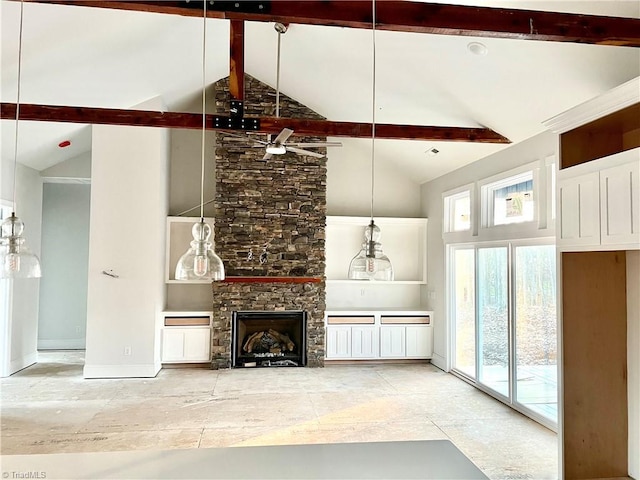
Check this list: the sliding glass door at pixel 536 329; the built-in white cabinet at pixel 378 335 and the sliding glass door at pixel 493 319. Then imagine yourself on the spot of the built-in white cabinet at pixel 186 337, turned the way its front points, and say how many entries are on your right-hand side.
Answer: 0

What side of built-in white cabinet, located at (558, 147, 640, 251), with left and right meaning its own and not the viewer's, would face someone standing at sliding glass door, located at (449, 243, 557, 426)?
right

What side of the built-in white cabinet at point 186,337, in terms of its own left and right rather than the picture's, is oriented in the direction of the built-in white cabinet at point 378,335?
left

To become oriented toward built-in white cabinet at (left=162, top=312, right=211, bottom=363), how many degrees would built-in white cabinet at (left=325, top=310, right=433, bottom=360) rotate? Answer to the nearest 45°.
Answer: approximately 90° to its right

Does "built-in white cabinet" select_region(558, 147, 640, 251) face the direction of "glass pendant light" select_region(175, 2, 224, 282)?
yes

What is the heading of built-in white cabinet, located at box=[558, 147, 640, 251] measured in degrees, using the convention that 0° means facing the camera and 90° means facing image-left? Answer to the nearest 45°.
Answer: approximately 45°

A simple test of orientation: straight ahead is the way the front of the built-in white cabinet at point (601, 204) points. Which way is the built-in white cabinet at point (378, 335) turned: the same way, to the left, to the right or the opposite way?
to the left

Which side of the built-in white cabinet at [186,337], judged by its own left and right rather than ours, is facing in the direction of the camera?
front

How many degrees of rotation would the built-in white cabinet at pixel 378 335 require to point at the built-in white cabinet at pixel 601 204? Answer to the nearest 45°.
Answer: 0° — it already faces it

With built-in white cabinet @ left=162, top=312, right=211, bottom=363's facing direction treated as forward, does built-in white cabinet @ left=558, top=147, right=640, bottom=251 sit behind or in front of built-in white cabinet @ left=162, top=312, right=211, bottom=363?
in front

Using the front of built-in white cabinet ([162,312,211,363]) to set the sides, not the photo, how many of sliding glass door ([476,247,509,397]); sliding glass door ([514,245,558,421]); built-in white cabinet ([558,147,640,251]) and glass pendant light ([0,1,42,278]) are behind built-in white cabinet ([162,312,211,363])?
0

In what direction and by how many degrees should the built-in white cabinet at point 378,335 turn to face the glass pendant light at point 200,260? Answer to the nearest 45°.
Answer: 0° — it already faces it

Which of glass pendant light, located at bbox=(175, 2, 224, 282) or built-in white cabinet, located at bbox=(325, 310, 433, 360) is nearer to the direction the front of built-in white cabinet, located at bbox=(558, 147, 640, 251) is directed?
the glass pendant light

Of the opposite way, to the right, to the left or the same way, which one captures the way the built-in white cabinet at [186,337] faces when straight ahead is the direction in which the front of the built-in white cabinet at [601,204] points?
to the left

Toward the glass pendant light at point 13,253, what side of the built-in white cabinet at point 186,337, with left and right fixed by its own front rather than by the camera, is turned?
front

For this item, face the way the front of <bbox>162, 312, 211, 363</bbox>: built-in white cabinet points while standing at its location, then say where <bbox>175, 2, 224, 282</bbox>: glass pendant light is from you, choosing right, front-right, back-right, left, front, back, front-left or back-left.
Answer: front

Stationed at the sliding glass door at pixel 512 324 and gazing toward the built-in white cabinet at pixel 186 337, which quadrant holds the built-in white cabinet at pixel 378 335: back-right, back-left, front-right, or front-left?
front-right

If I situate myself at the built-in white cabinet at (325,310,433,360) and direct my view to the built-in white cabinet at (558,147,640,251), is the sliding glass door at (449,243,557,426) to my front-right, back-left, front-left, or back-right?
front-left

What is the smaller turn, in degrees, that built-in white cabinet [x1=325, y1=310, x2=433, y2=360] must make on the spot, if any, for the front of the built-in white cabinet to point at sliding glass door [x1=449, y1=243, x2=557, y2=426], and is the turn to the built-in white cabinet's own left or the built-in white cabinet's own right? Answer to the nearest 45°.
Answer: approximately 45° to the built-in white cabinet's own left

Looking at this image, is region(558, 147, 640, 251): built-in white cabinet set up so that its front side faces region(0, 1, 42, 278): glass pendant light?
yes
